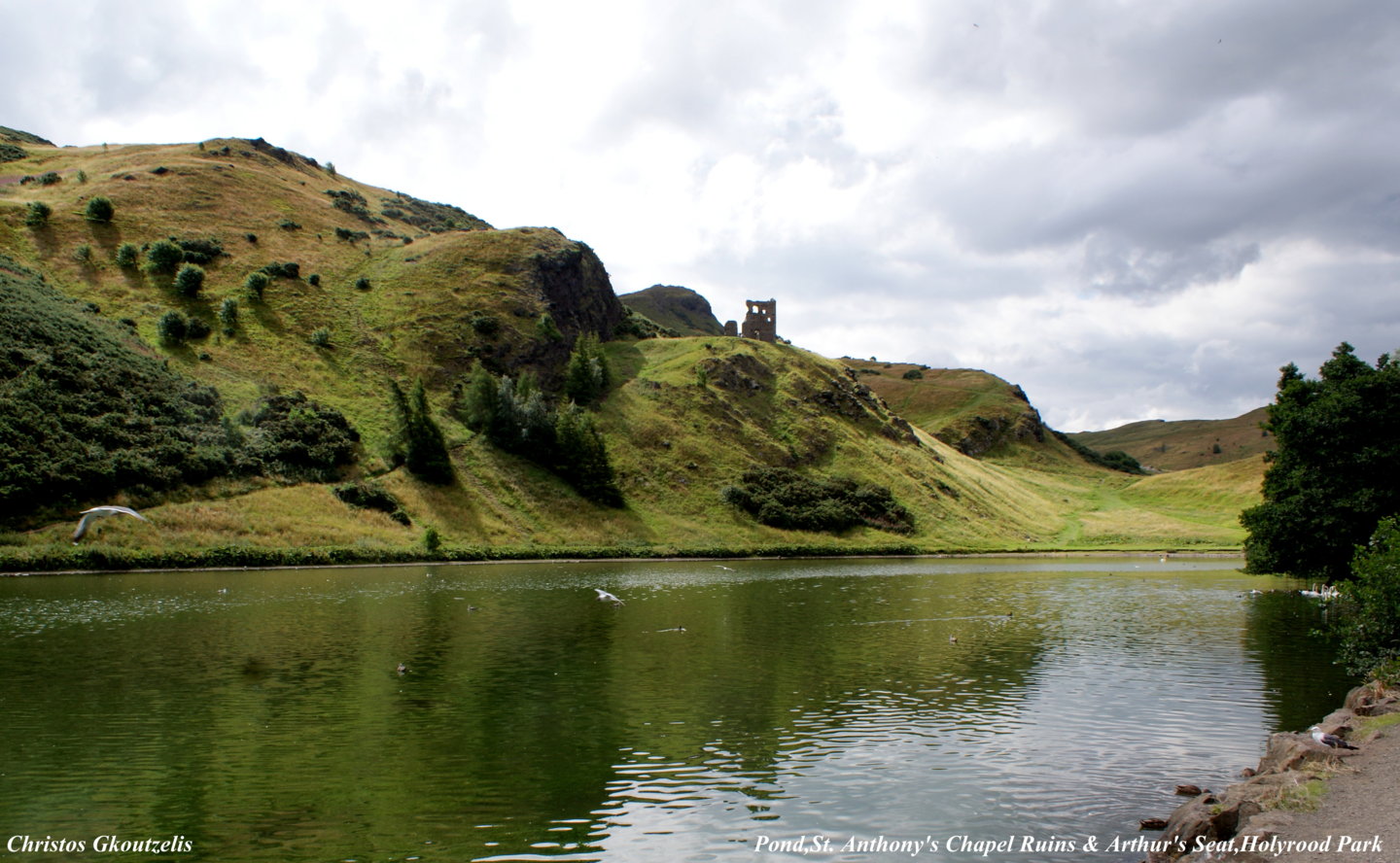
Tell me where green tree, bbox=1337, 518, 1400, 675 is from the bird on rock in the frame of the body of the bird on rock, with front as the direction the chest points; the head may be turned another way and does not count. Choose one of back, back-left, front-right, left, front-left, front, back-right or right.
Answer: right

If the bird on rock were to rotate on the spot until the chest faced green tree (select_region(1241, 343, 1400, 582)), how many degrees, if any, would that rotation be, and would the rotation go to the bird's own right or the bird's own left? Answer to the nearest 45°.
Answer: approximately 90° to the bird's own right

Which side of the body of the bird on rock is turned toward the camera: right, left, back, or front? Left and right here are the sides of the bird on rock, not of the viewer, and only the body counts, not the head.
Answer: left
